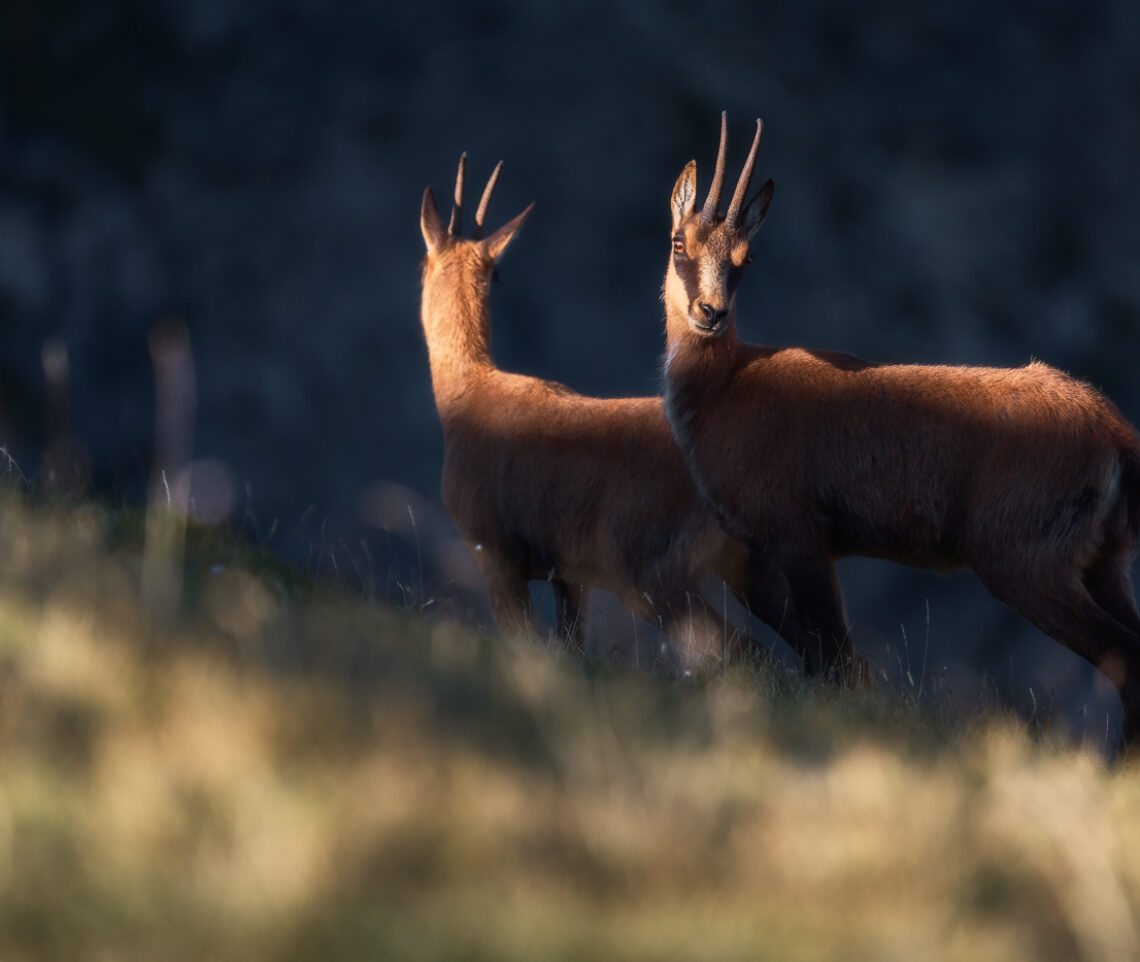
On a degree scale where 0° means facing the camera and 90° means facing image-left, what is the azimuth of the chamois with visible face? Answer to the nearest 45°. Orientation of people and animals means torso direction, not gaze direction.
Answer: approximately 90°

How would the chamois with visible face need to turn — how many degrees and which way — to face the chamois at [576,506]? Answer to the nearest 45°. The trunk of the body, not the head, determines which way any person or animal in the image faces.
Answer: approximately 45° to its right
